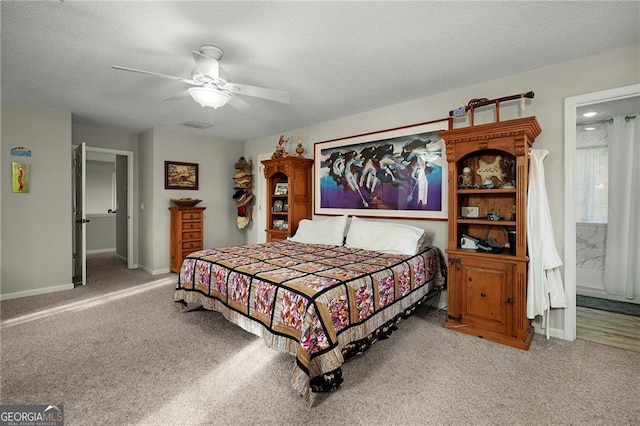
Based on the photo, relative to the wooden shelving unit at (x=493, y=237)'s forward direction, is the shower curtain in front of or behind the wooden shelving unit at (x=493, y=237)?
behind

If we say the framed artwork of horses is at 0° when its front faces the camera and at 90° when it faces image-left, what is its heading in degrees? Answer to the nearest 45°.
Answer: approximately 45°

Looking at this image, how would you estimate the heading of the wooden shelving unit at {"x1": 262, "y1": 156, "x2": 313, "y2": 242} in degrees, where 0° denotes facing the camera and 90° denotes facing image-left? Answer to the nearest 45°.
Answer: approximately 45°

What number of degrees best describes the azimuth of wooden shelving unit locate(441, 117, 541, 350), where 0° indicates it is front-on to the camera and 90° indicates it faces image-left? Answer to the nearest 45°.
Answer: approximately 45°

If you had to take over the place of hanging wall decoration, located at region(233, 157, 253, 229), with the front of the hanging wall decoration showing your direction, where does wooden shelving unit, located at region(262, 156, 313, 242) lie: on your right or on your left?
on your left

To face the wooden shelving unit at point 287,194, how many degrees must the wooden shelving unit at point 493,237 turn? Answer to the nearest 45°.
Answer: approximately 45° to its right
